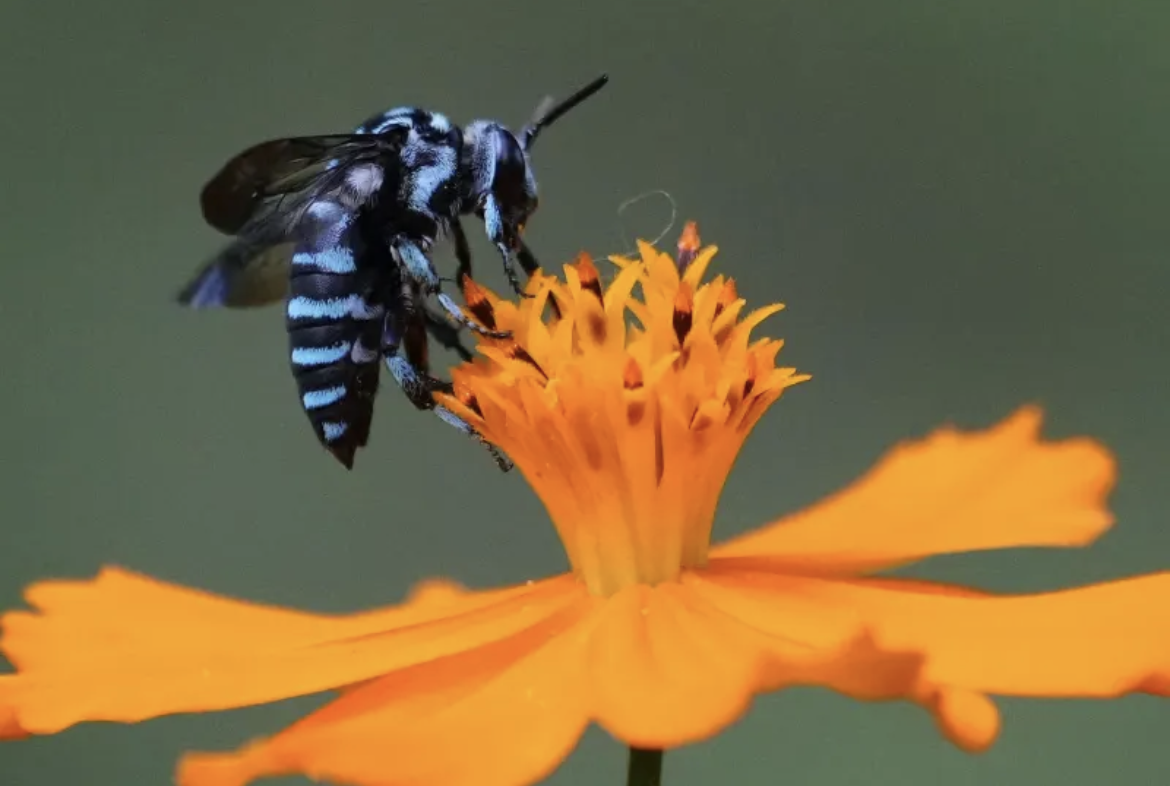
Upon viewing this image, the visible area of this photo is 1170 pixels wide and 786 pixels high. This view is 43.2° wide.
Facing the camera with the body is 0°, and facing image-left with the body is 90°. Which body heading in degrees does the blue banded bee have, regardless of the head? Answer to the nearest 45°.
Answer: approximately 270°
